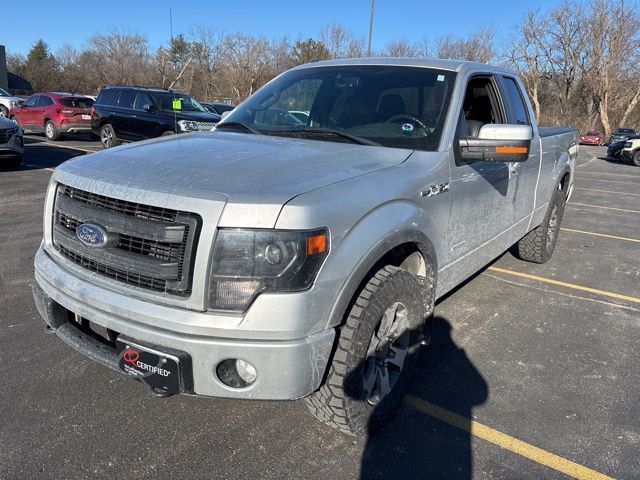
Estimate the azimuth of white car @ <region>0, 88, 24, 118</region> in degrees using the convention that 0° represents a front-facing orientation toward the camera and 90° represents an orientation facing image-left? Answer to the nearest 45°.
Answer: approximately 315°

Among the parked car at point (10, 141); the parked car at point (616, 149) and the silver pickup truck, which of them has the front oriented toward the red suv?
the parked car at point (616, 149)

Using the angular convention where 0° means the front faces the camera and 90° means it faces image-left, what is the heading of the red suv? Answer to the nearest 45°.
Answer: approximately 135°

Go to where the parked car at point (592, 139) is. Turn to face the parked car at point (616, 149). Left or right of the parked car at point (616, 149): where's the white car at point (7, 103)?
right

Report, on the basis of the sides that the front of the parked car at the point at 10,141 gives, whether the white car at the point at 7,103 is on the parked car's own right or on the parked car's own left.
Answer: on the parked car's own left

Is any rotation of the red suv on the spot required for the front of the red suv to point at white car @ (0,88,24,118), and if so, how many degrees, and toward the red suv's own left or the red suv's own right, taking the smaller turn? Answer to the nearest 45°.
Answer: approximately 45° to the red suv's own right

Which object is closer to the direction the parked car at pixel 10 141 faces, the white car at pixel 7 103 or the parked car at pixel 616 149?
the parked car

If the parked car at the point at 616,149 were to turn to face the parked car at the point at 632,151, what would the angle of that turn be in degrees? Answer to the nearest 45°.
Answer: approximately 45° to its left

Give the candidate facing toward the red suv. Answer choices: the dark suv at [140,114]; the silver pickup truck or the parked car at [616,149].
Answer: the parked car

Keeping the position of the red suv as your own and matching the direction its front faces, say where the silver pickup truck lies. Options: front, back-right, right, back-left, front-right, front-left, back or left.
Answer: back-left
